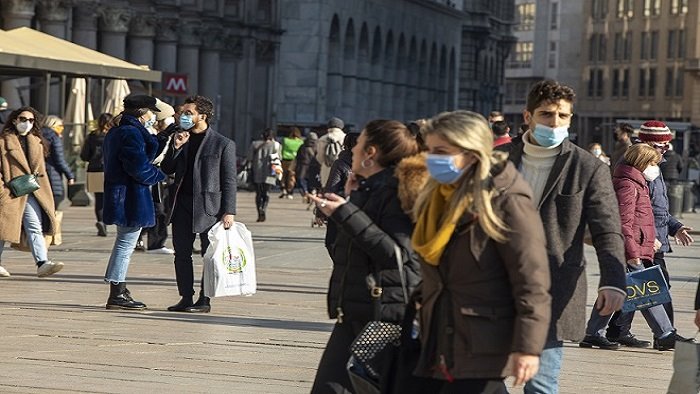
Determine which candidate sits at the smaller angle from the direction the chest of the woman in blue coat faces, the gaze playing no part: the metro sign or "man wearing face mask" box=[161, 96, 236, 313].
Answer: the man wearing face mask

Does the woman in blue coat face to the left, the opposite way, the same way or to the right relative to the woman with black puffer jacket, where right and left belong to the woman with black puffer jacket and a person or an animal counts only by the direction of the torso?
the opposite way

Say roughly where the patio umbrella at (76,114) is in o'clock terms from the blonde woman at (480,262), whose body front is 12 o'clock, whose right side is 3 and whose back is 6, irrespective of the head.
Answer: The patio umbrella is roughly at 4 o'clock from the blonde woman.

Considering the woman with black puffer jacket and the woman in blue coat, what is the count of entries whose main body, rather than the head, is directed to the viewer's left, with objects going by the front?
1

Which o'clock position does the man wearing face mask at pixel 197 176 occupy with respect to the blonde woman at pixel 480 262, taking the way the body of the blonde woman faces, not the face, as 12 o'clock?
The man wearing face mask is roughly at 4 o'clock from the blonde woman.

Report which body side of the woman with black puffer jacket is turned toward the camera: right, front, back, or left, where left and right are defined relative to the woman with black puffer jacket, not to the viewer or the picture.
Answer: left

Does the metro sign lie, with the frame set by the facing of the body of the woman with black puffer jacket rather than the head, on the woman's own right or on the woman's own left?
on the woman's own right

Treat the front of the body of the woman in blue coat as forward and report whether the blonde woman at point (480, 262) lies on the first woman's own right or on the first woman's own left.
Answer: on the first woman's own right

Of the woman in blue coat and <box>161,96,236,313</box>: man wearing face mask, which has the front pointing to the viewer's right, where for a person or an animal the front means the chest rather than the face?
the woman in blue coat

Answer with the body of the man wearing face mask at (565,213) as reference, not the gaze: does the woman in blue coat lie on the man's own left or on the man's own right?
on the man's own right
